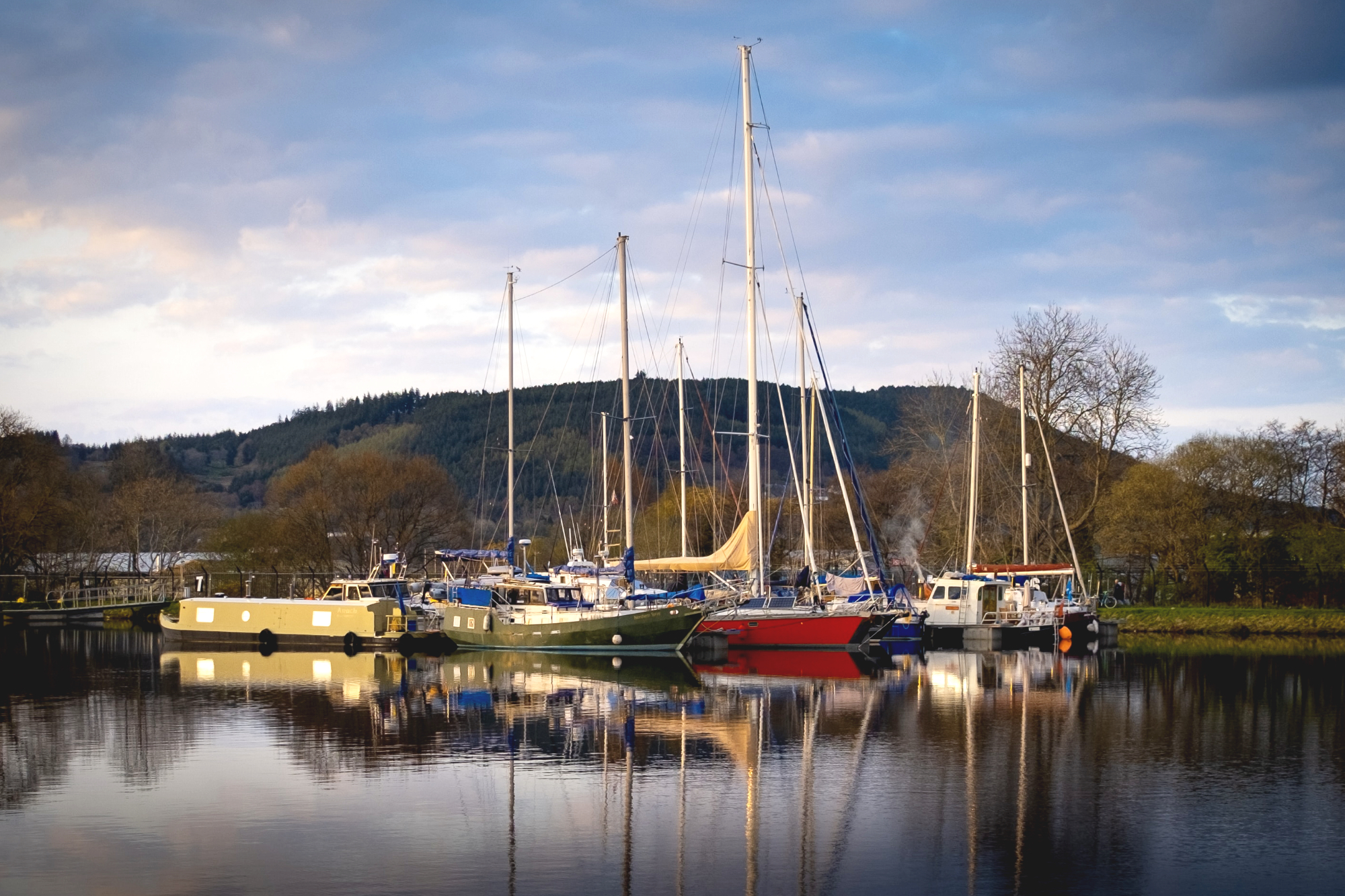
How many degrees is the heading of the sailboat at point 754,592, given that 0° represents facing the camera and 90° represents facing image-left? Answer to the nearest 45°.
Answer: approximately 270°

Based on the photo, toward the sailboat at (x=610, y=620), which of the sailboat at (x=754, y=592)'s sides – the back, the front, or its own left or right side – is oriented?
back
